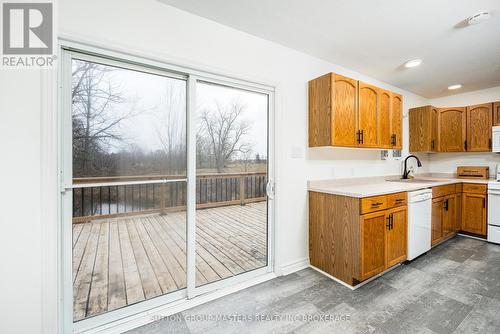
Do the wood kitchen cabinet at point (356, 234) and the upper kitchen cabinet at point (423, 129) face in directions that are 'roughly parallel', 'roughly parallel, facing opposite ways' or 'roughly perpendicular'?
roughly parallel

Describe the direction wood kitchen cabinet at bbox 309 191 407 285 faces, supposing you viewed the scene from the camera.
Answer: facing the viewer and to the right of the viewer

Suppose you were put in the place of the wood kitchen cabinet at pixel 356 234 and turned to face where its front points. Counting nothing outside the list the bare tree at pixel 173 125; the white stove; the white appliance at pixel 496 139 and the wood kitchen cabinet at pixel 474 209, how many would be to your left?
3

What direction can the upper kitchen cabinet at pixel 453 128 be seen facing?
toward the camera

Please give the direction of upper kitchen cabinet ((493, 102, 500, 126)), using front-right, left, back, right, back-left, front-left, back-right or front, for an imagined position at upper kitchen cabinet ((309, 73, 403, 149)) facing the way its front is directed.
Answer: left

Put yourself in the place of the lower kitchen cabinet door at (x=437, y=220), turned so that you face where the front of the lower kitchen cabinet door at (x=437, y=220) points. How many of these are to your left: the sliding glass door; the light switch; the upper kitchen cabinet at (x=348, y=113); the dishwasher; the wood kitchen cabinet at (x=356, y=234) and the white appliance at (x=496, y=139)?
1

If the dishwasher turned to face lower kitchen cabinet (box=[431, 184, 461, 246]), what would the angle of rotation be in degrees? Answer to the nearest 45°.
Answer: approximately 135° to its left

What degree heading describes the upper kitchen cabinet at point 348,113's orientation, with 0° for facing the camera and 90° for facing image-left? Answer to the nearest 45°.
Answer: approximately 315°

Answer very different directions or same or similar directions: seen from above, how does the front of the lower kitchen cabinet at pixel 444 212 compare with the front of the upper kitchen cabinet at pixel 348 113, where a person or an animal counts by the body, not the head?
same or similar directions

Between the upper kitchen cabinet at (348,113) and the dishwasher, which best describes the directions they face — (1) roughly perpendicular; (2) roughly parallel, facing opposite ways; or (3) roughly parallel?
roughly parallel
